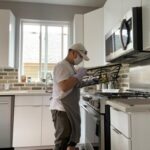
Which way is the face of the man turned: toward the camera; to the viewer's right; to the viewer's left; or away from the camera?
to the viewer's right

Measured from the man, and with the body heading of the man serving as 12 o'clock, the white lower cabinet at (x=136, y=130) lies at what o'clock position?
The white lower cabinet is roughly at 2 o'clock from the man.

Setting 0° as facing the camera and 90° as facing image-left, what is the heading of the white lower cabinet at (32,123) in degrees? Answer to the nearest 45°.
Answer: approximately 0°

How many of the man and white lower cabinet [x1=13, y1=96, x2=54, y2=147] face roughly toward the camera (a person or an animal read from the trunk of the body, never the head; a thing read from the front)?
1

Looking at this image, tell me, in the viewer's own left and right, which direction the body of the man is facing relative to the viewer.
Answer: facing to the right of the viewer

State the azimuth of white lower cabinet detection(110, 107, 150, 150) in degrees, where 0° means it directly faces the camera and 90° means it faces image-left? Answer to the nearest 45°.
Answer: approximately 45°

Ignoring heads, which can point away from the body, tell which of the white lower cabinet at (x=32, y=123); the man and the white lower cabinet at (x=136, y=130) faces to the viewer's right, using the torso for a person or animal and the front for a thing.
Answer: the man

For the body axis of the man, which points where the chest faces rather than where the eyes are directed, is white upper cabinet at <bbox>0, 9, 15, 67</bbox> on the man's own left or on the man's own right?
on the man's own left

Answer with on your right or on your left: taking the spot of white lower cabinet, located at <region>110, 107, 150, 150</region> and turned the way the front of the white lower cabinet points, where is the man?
on your right
